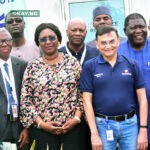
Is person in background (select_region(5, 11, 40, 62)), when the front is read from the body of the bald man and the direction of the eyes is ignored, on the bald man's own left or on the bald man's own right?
on the bald man's own right

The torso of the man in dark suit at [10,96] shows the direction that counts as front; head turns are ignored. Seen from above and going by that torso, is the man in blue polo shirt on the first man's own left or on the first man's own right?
on the first man's own left

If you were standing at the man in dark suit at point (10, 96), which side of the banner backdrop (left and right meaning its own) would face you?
front

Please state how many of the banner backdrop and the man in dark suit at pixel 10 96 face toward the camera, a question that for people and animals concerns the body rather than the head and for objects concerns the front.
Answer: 2

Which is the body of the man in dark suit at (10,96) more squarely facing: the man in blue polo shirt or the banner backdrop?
the man in blue polo shirt

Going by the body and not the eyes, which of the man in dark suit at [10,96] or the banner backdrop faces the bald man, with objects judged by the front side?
the banner backdrop

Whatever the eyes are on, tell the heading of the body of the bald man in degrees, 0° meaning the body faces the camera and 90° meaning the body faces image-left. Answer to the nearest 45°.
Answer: approximately 0°

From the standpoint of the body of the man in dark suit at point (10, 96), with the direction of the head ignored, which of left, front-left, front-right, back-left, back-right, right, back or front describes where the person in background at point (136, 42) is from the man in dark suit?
left

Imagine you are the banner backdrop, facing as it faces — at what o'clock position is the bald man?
The bald man is roughly at 12 o'clock from the banner backdrop.

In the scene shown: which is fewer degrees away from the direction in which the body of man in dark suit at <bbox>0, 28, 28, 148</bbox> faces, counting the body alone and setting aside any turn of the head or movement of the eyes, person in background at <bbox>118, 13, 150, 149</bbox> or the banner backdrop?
the person in background

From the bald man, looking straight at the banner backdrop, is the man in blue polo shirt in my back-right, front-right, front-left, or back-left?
back-right
